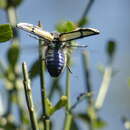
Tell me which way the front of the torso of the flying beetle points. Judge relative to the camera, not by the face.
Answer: away from the camera
